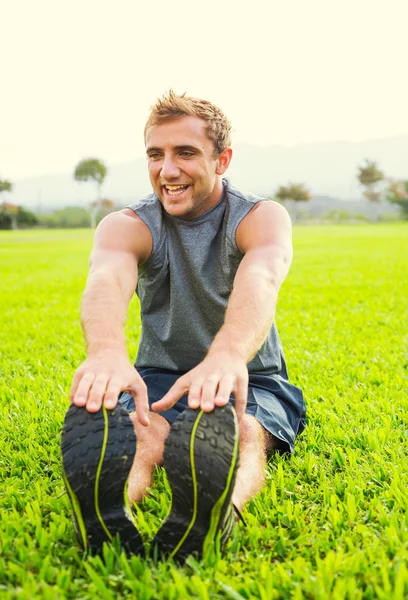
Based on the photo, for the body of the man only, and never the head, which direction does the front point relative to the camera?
toward the camera

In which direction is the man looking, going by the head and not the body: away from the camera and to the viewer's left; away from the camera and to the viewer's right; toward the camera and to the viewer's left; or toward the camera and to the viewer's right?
toward the camera and to the viewer's left
